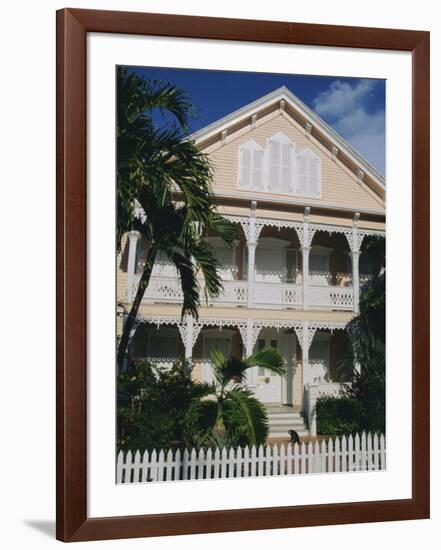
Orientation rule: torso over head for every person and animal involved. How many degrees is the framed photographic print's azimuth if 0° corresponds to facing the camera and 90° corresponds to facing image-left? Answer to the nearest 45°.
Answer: approximately 315°
